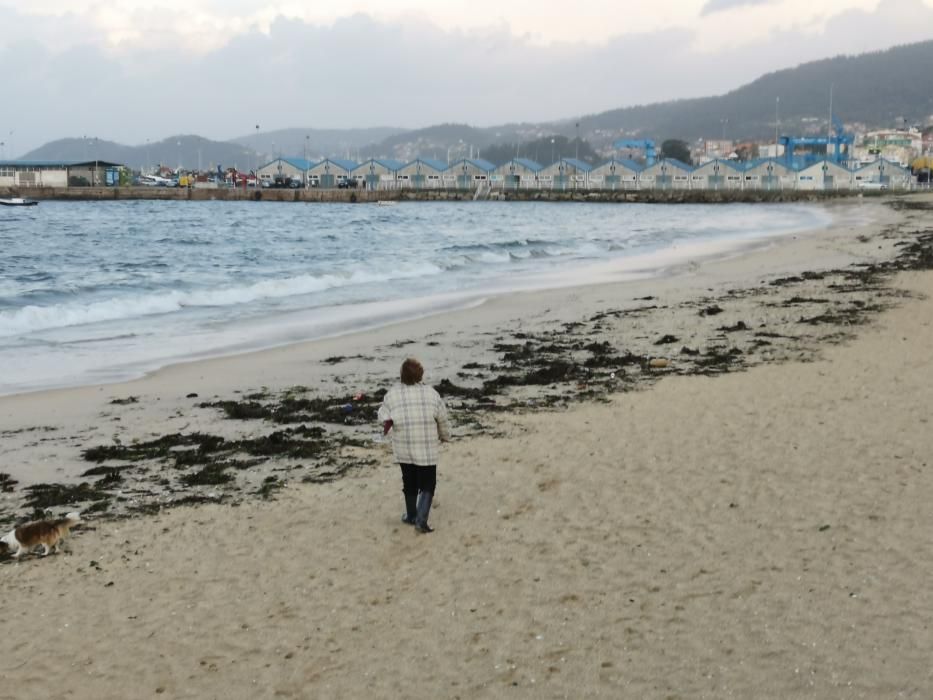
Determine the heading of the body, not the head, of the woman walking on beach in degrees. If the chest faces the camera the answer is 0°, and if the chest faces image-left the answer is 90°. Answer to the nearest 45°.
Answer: approximately 180°

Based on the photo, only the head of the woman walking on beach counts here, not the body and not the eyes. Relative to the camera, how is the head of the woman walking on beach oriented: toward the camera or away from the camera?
away from the camera
